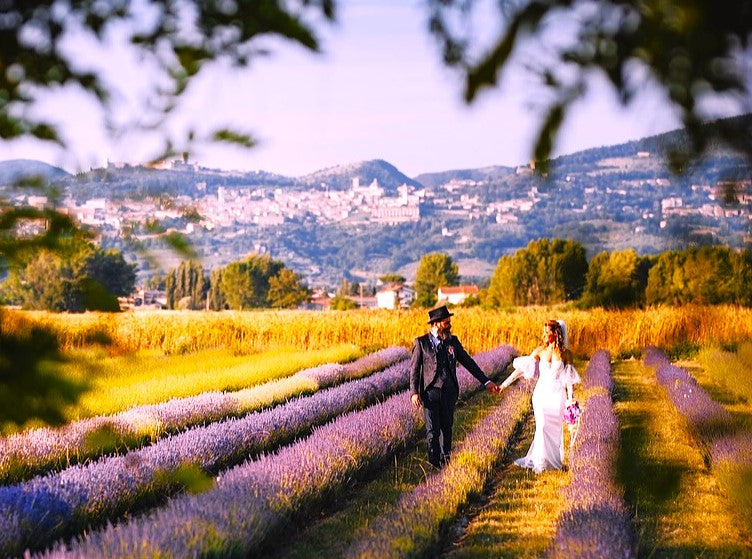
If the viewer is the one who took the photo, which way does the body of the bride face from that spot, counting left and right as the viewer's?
facing the viewer and to the left of the viewer

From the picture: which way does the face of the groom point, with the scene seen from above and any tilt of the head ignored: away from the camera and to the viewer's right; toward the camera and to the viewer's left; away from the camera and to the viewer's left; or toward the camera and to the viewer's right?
toward the camera and to the viewer's right

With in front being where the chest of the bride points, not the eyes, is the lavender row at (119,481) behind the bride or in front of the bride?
in front

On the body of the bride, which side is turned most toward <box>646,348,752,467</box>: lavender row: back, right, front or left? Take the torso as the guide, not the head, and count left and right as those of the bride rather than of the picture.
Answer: back

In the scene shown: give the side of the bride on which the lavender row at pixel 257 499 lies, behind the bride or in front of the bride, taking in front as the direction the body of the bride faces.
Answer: in front

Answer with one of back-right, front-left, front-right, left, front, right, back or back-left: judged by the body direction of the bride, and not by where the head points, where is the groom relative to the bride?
right
